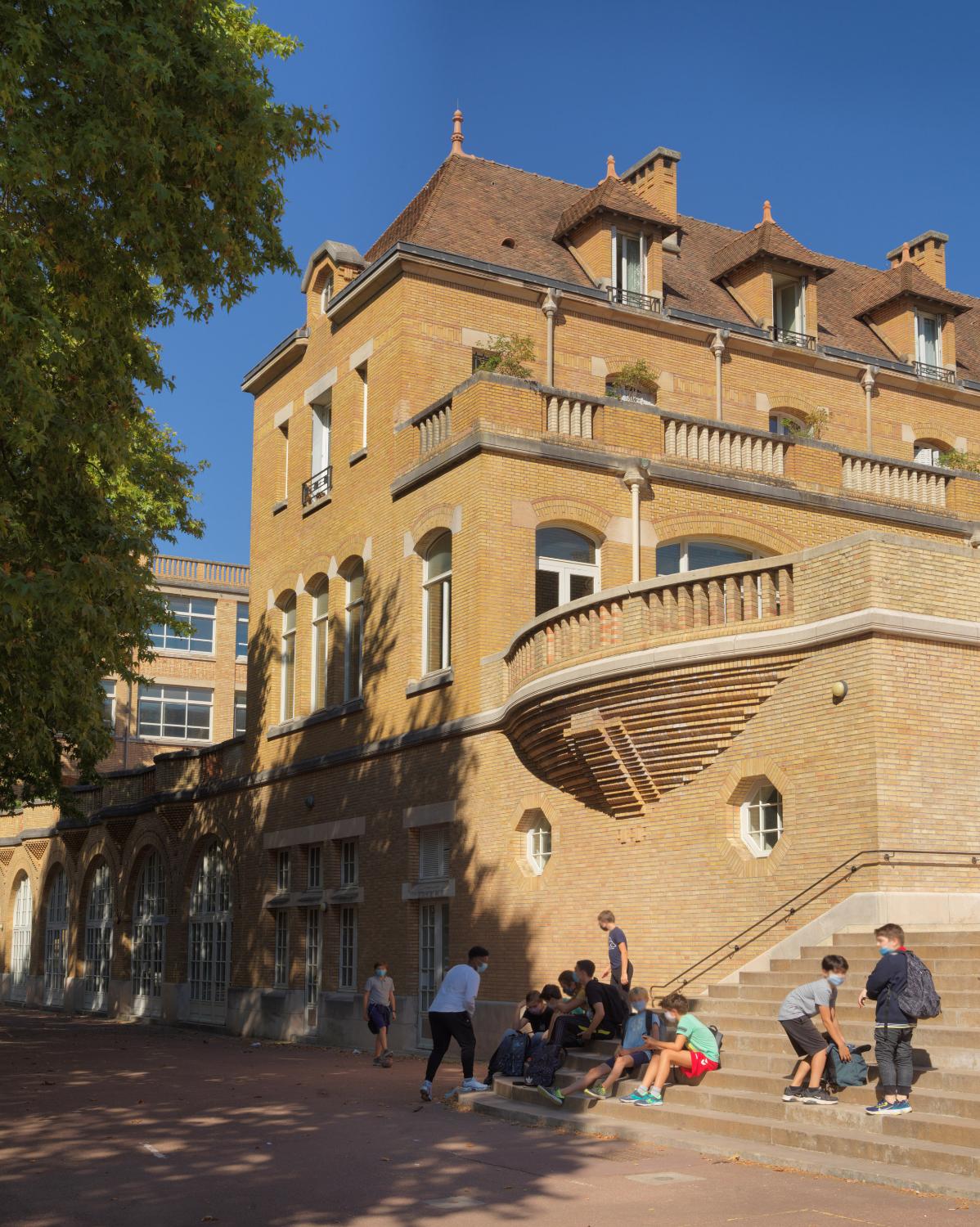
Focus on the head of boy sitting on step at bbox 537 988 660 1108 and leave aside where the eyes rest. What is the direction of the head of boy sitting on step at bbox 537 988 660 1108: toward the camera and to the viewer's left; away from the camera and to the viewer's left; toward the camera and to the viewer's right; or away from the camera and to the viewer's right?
toward the camera and to the viewer's left

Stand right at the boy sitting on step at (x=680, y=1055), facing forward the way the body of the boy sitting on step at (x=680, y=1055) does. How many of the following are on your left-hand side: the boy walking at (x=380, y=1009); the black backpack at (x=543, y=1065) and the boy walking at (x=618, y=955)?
0

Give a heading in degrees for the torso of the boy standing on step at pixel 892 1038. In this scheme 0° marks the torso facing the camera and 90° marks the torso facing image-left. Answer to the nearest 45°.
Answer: approximately 90°

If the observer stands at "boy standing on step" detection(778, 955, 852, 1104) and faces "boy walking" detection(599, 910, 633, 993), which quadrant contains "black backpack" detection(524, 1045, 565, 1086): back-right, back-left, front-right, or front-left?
front-left

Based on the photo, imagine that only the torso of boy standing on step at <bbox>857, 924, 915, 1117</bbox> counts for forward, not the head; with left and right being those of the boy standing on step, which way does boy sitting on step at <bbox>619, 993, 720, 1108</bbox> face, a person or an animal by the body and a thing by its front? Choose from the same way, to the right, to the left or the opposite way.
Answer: the same way

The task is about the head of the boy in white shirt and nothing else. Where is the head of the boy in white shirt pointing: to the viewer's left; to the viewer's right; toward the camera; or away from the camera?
to the viewer's right

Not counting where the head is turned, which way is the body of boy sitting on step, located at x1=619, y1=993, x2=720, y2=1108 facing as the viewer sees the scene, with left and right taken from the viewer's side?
facing to the left of the viewer

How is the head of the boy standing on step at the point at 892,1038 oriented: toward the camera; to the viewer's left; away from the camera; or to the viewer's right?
to the viewer's left

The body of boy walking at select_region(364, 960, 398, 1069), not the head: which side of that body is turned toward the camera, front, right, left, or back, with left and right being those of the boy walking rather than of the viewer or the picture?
front

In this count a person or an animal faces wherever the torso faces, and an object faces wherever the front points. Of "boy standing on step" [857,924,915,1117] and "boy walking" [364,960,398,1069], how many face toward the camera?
1

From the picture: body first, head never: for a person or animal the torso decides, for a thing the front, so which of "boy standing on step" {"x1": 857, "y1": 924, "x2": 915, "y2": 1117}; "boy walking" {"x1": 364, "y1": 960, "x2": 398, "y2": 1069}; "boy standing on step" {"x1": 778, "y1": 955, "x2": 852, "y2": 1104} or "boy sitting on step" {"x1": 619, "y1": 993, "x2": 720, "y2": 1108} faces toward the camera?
the boy walking
